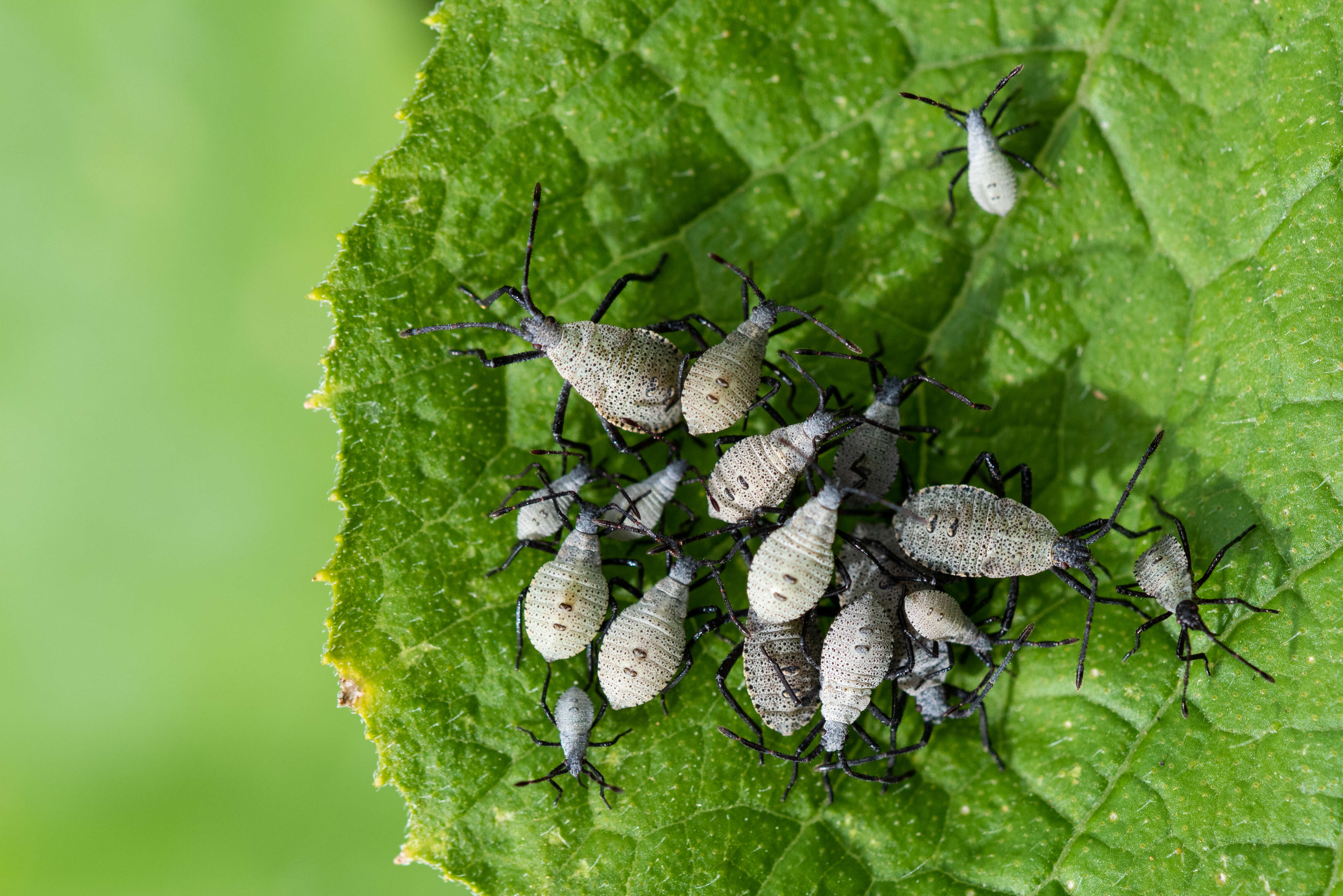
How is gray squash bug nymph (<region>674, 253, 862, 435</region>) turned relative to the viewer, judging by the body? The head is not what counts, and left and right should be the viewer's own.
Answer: facing away from the viewer and to the right of the viewer

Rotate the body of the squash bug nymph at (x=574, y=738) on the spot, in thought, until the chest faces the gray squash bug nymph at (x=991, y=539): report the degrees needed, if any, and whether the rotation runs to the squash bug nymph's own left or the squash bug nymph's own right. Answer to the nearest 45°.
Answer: approximately 90° to the squash bug nymph's own left

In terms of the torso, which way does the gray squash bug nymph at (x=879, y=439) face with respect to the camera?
away from the camera

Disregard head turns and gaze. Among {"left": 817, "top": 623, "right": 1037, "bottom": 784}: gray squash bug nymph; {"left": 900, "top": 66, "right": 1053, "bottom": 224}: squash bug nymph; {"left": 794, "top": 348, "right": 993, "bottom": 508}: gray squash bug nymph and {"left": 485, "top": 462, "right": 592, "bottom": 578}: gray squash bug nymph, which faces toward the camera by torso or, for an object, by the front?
{"left": 817, "top": 623, "right": 1037, "bottom": 784}: gray squash bug nymph

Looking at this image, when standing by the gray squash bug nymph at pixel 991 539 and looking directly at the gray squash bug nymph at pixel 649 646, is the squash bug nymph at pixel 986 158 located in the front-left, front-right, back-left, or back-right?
back-right

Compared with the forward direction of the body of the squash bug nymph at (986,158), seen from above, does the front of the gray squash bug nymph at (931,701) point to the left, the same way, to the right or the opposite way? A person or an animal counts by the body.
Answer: the opposite way

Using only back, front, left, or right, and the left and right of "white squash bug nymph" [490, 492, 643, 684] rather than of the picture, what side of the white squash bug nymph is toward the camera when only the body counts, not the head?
back

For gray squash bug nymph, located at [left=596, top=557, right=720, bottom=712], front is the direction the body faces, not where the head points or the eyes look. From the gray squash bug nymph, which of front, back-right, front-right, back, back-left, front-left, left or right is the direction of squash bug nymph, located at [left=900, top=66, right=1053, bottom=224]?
front-right

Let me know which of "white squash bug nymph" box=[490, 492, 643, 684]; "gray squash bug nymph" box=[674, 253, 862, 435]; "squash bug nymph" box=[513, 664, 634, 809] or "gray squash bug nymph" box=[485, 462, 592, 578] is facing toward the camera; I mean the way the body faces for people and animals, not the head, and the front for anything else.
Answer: the squash bug nymph

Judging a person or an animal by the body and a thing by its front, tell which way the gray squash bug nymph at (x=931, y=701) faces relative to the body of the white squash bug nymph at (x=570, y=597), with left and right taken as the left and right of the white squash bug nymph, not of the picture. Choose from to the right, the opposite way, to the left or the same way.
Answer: the opposite way

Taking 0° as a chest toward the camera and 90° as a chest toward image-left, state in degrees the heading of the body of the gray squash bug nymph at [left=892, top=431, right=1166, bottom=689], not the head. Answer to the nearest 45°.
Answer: approximately 270°

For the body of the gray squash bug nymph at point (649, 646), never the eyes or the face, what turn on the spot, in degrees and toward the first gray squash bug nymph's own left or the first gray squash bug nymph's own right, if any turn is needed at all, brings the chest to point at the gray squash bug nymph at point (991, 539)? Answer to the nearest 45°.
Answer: approximately 45° to the first gray squash bug nymph's own right
